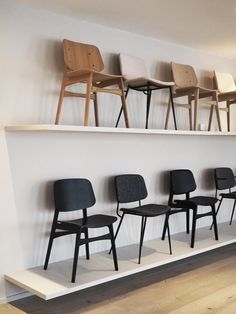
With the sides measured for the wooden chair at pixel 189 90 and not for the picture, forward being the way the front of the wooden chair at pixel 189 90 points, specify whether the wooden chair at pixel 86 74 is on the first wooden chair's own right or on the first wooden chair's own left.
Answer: on the first wooden chair's own right

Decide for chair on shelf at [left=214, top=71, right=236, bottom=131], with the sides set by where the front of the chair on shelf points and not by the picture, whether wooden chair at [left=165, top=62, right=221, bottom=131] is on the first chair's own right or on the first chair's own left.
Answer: on the first chair's own right

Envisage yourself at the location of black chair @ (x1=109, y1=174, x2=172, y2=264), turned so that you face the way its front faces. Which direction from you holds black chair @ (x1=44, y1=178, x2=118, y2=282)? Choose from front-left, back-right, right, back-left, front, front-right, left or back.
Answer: right
